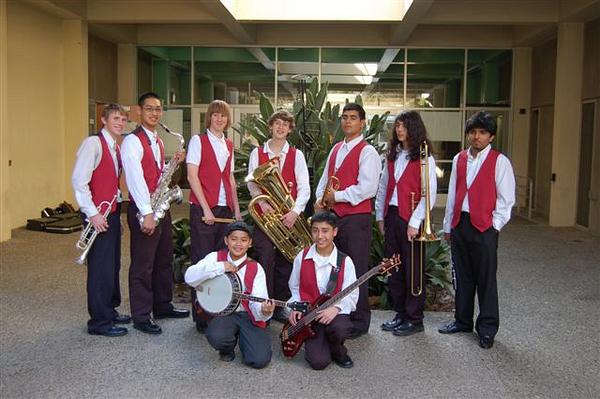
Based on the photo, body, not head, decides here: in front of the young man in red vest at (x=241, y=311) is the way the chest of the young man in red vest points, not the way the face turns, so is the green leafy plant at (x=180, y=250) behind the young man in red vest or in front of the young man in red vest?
behind

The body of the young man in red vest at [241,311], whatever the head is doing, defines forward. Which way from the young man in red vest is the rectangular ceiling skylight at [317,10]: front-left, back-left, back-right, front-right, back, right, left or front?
back

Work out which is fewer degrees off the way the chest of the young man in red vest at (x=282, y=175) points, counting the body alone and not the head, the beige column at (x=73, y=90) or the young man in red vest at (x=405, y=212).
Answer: the young man in red vest

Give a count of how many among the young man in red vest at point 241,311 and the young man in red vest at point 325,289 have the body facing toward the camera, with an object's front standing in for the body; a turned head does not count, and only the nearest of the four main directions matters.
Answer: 2

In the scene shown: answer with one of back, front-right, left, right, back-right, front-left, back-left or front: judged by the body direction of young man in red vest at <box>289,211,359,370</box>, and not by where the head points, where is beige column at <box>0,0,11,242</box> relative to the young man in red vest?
back-right

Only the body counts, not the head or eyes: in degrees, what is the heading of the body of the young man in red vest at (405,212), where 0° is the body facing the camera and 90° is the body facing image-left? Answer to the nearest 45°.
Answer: approximately 45°

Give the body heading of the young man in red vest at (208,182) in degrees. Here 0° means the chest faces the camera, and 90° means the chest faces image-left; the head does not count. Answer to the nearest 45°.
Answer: approximately 315°

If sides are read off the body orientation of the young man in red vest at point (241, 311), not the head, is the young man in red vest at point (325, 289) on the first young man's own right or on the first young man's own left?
on the first young man's own left

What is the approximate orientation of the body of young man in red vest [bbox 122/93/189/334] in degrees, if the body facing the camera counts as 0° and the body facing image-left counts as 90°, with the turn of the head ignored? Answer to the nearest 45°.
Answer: approximately 315°
